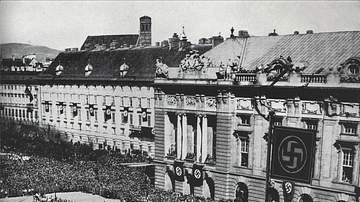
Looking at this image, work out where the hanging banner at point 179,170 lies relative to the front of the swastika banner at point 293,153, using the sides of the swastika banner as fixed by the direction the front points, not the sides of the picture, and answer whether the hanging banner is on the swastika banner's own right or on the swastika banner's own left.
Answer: on the swastika banner's own right

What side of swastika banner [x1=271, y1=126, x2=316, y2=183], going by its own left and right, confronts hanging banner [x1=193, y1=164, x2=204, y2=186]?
right

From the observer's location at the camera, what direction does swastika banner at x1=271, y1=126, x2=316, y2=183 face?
facing the viewer and to the left of the viewer
